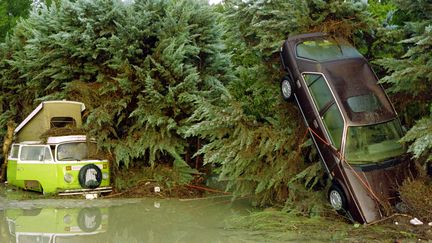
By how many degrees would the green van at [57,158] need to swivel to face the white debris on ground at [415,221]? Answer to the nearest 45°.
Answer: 0° — it already faces it

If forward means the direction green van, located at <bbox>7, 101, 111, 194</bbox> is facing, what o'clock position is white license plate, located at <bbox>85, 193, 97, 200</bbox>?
The white license plate is roughly at 12 o'clock from the green van.

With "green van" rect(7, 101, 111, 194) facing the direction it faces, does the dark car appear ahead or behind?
ahead
